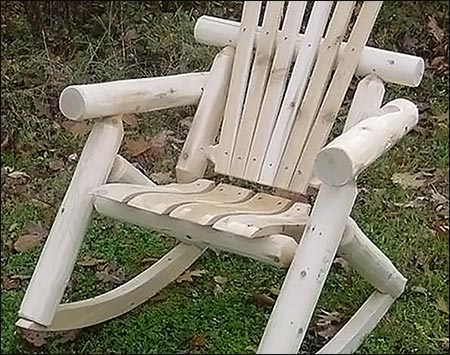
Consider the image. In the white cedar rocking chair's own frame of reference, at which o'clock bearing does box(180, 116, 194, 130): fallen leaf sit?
The fallen leaf is roughly at 4 o'clock from the white cedar rocking chair.

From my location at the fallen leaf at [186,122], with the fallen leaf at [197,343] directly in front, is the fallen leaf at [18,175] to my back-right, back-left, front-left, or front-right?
front-right

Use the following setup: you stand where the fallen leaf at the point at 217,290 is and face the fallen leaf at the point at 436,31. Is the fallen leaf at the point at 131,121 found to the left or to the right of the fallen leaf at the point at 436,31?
left

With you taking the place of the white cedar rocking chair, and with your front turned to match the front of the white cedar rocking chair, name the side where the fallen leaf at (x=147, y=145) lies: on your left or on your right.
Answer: on your right

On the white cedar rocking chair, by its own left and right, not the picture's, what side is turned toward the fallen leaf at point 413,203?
back

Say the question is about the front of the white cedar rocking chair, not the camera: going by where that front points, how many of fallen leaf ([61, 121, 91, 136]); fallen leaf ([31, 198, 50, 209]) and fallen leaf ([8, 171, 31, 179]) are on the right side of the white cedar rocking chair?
3

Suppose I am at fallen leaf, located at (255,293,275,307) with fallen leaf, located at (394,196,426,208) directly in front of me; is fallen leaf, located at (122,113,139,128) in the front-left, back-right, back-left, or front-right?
front-left

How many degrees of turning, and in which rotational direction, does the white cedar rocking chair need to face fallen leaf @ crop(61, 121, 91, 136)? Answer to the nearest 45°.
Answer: approximately 90° to its right

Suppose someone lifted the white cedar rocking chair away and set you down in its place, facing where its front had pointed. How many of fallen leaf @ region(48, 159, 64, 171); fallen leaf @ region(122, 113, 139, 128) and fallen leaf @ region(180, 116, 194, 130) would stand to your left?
0

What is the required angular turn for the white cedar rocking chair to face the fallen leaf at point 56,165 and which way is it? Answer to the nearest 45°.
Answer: approximately 90° to its right

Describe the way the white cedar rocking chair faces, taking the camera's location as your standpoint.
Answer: facing the viewer and to the left of the viewer

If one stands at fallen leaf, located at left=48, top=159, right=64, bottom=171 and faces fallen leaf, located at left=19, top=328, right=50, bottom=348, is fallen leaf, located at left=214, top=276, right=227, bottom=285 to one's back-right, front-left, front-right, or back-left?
front-left

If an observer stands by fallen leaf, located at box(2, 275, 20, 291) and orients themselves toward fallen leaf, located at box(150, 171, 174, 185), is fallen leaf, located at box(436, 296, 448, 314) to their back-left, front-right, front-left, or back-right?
front-right

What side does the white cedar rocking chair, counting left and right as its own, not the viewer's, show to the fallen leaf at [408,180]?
back

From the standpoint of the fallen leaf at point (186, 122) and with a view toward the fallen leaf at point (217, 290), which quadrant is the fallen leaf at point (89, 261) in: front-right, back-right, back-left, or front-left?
front-right
